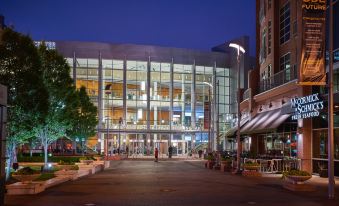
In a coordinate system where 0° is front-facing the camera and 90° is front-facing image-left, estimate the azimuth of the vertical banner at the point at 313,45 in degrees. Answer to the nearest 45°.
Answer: approximately 0°

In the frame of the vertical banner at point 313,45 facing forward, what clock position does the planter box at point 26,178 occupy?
The planter box is roughly at 2 o'clock from the vertical banner.

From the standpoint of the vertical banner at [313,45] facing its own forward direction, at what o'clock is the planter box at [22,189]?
The planter box is roughly at 2 o'clock from the vertical banner.

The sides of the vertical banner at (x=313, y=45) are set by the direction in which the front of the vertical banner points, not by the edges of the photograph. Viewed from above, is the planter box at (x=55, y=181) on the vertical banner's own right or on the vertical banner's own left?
on the vertical banner's own right

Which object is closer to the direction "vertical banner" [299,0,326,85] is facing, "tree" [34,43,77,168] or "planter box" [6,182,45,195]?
the planter box
